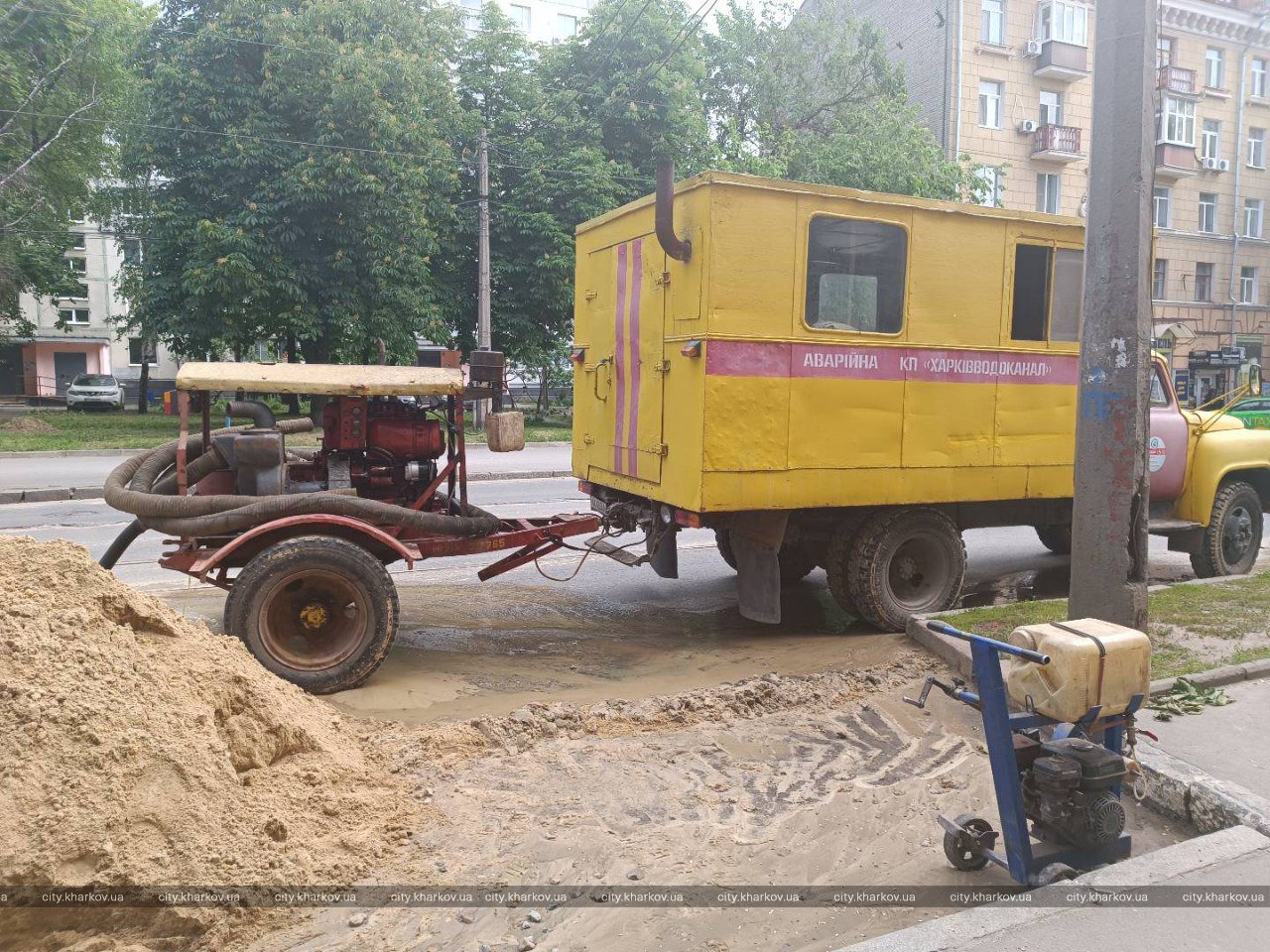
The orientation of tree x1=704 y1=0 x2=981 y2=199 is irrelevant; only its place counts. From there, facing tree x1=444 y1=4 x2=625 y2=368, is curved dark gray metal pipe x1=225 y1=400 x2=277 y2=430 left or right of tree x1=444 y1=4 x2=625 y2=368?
left

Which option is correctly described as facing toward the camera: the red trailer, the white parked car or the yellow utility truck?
the white parked car

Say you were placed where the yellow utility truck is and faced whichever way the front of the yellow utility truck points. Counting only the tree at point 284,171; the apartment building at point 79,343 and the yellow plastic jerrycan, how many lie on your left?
2

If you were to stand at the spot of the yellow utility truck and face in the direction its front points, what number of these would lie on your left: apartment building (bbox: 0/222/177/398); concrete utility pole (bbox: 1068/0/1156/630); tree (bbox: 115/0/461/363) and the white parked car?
3

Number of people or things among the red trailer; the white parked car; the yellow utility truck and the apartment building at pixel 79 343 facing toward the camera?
2

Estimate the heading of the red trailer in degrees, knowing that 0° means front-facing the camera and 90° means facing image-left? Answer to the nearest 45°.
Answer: approximately 270°

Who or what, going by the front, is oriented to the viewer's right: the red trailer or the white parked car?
the red trailer

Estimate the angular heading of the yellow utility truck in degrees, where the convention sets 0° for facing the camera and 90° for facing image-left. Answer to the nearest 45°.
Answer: approximately 225°

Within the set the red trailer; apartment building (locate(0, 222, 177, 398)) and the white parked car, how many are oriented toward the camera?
2

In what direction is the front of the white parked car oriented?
toward the camera

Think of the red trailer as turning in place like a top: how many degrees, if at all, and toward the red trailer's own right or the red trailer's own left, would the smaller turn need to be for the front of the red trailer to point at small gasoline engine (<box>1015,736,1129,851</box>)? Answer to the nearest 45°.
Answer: approximately 45° to the red trailer's own right

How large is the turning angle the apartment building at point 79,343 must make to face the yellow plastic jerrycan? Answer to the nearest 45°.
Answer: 0° — it already faces it
